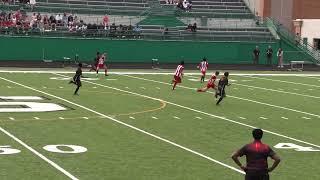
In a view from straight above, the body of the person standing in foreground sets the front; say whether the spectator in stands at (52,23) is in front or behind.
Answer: in front

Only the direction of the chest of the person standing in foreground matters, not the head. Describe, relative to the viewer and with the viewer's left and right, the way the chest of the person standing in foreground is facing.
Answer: facing away from the viewer
